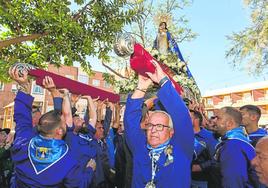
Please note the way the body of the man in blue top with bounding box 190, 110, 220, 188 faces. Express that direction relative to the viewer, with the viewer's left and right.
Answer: facing to the left of the viewer

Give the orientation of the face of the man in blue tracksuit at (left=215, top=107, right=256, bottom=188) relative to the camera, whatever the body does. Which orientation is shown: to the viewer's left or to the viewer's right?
to the viewer's left

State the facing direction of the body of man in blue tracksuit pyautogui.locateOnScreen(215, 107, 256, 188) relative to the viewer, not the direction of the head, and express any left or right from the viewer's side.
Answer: facing to the left of the viewer

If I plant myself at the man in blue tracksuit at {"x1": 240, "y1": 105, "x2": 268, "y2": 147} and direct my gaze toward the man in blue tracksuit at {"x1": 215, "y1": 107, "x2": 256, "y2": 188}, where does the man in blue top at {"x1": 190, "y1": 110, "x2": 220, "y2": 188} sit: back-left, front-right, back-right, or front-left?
front-right

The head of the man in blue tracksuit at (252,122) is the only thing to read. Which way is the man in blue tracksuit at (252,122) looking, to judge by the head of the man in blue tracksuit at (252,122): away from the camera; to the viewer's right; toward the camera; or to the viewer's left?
to the viewer's left

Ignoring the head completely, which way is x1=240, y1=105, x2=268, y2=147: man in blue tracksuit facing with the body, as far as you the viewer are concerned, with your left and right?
facing to the left of the viewer

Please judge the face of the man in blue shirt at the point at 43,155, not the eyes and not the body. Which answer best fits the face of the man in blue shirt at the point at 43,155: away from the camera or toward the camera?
away from the camera

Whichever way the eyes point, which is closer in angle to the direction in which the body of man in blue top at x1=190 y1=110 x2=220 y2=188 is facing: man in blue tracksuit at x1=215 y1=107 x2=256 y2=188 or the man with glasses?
the man with glasses

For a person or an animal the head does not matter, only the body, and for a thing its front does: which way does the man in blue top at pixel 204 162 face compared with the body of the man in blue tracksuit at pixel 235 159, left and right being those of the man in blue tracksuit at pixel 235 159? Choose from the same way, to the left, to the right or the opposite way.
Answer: the same way

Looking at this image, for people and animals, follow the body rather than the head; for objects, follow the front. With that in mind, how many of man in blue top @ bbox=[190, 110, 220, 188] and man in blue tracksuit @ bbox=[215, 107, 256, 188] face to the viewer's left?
2

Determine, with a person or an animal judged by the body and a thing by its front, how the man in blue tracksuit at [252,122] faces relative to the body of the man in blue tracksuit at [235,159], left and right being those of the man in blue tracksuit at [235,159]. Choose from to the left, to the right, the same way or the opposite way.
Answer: the same way

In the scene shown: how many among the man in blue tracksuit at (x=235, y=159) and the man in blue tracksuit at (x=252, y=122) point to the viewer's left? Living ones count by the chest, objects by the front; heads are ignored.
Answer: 2
